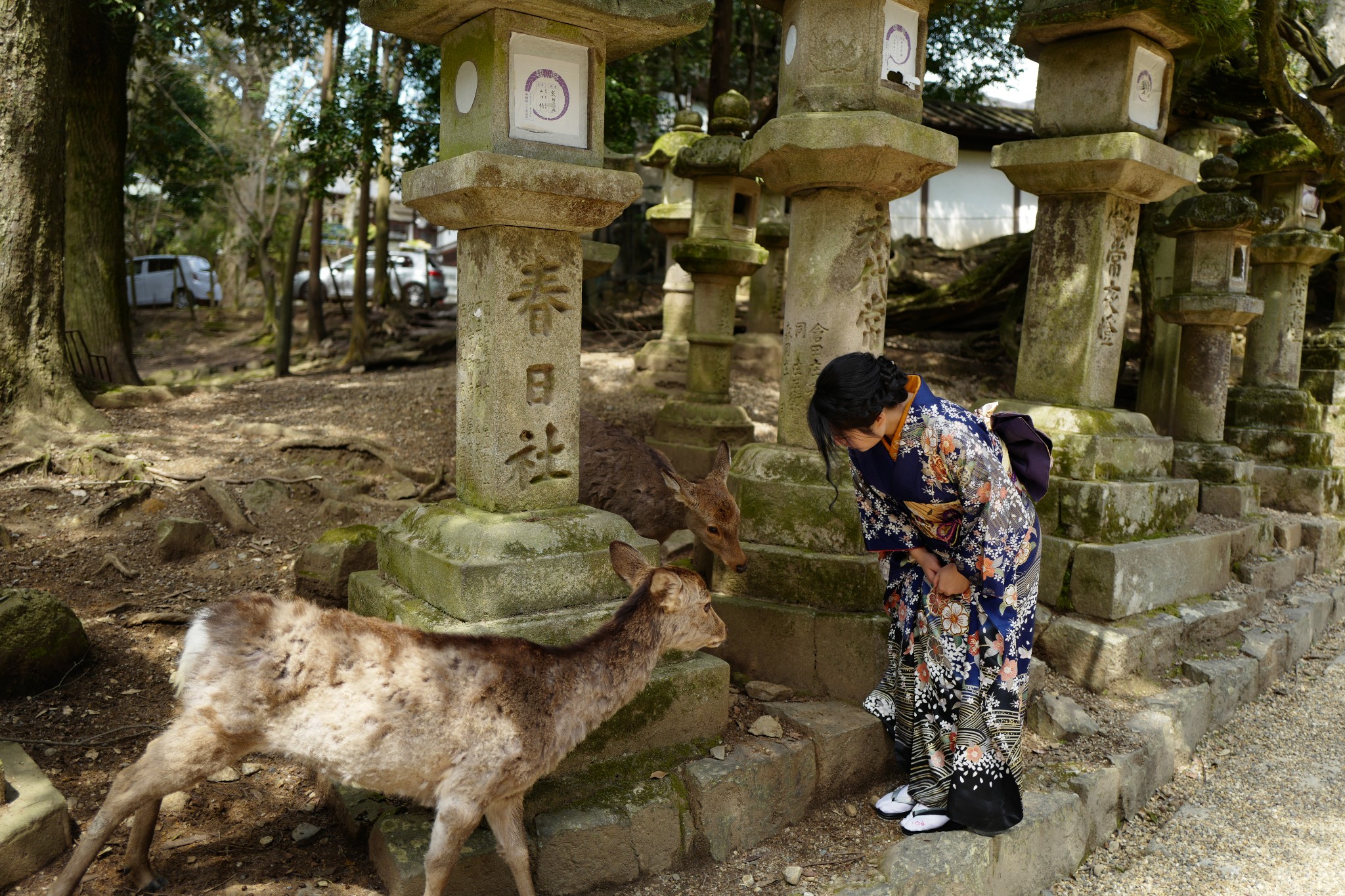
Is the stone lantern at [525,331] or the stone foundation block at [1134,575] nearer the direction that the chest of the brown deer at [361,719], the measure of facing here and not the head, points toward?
the stone foundation block

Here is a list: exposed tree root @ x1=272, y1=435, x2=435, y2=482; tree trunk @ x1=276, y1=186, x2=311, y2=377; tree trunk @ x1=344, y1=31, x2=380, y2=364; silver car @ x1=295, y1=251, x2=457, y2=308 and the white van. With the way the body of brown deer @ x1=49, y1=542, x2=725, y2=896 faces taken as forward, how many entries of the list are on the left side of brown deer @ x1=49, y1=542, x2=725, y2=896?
5

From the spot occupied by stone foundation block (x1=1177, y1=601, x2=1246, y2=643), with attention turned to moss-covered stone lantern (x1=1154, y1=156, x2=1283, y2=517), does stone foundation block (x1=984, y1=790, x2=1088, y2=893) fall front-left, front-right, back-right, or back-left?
back-left

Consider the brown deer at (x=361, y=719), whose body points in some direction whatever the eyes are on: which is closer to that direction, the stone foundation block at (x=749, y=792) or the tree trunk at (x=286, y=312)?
the stone foundation block

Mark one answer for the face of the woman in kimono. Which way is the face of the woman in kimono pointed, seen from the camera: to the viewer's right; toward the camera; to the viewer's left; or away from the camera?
to the viewer's left

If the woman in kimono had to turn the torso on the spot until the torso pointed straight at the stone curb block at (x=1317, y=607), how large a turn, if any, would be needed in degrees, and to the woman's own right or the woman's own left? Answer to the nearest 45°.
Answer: approximately 180°

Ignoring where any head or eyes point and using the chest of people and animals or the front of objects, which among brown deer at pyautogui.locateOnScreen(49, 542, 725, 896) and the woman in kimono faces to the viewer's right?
the brown deer

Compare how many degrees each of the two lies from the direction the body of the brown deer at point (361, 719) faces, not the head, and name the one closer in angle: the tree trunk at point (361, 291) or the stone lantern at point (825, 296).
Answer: the stone lantern

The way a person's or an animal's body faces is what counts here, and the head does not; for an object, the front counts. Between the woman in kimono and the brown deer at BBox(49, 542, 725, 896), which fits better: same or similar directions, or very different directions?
very different directions

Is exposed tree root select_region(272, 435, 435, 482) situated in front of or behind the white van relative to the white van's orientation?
in front

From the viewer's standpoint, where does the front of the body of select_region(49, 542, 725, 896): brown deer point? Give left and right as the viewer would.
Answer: facing to the right of the viewer

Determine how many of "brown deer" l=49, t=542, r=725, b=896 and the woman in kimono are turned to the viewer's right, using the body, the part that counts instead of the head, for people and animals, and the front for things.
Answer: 1

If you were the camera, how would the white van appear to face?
facing the viewer and to the right of the viewer

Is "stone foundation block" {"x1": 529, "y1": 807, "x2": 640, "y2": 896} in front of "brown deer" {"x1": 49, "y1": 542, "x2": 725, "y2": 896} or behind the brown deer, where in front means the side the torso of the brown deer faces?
in front

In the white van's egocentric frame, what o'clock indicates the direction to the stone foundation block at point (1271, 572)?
The stone foundation block is roughly at 1 o'clock from the white van.

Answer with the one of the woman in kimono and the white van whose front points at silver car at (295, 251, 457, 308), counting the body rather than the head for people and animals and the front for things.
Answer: the white van
